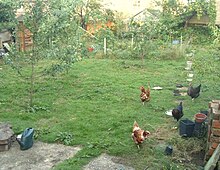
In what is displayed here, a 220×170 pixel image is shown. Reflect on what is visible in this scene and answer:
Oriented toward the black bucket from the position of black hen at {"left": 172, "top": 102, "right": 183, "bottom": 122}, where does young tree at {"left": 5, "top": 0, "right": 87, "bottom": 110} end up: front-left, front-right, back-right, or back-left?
back-right

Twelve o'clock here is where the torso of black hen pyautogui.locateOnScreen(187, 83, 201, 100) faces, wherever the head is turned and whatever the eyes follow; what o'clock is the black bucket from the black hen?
The black bucket is roughly at 9 o'clock from the black hen.

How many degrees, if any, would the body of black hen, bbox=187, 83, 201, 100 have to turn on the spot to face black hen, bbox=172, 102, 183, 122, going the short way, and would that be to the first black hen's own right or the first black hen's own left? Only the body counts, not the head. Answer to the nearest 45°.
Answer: approximately 90° to the first black hen's own left

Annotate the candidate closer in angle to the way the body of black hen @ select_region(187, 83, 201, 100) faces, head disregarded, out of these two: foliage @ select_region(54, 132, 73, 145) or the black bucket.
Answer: the foliage

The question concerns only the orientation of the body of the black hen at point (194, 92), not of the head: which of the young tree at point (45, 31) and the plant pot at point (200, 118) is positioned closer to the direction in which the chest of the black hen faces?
the young tree

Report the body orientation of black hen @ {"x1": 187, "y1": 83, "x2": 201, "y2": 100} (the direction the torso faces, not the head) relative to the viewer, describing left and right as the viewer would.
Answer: facing to the left of the viewer

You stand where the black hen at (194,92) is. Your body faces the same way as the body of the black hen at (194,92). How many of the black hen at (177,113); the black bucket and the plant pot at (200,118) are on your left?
3

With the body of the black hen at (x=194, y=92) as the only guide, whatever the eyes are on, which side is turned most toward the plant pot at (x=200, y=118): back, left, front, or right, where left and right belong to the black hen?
left

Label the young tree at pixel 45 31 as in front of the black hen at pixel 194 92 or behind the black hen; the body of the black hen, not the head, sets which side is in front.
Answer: in front

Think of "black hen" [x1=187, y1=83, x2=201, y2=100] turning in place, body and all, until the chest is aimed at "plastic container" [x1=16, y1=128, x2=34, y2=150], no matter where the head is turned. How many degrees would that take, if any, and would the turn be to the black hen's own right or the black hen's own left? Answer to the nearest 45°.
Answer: approximately 45° to the black hen's own left
